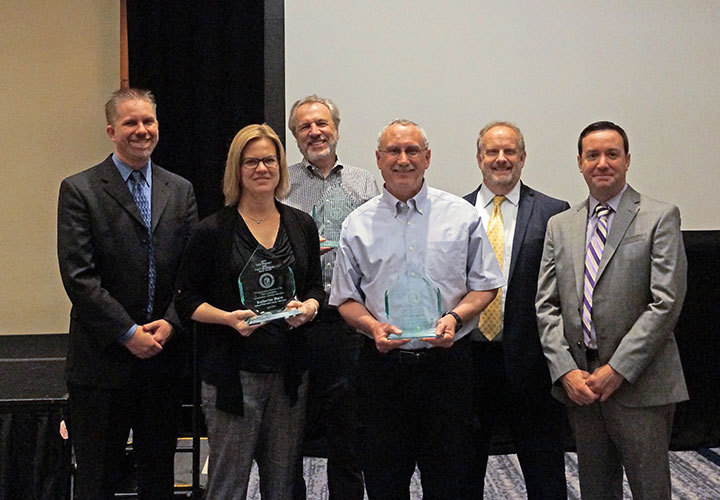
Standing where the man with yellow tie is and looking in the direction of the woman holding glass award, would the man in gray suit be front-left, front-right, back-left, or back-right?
back-left

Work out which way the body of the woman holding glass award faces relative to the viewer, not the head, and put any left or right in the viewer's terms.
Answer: facing the viewer

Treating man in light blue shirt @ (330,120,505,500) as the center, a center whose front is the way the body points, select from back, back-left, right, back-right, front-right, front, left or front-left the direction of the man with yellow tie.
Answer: back-left

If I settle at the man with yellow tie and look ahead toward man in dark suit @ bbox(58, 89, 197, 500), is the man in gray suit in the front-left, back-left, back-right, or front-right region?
back-left

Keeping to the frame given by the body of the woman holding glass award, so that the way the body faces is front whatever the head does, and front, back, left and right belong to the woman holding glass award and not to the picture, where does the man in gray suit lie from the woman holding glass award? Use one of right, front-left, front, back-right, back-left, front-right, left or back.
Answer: left

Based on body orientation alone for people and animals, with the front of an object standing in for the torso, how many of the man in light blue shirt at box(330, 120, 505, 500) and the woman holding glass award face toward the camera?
2

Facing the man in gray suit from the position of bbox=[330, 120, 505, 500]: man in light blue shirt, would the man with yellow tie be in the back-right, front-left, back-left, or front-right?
front-left

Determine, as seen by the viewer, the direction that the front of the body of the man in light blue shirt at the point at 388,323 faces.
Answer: toward the camera

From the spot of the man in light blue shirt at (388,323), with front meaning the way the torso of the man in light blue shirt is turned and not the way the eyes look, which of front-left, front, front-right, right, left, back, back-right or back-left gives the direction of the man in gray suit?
left

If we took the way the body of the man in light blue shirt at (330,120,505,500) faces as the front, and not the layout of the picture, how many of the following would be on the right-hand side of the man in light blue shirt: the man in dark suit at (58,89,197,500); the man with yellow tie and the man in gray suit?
1

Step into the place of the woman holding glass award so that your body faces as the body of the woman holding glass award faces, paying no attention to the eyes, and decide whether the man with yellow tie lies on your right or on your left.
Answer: on your left
